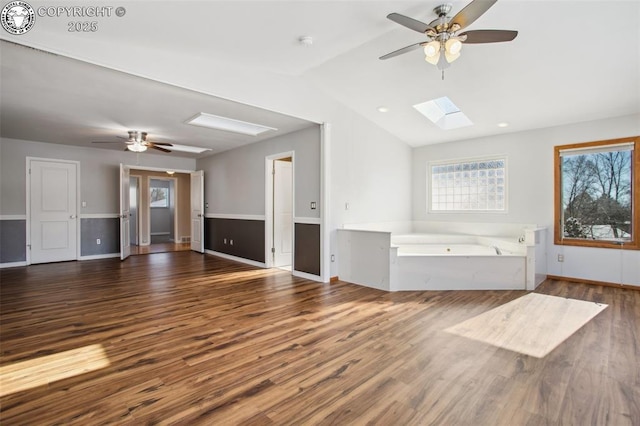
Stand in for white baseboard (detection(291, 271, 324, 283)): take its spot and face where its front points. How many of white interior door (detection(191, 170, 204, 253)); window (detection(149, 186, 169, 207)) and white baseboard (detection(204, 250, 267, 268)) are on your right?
3

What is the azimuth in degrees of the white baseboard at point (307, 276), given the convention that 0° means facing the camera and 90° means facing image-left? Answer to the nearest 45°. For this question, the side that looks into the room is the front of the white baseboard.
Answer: approximately 45°

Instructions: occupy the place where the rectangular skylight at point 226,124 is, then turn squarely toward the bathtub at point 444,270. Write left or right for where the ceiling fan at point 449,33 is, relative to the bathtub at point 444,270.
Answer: right

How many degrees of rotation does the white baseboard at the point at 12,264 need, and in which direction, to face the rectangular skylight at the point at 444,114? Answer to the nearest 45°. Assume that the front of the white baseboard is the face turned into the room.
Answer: approximately 45° to its left

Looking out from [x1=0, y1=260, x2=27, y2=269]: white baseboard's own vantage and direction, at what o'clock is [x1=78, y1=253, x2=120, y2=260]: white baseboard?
[x1=78, y1=253, x2=120, y2=260]: white baseboard is roughly at 9 o'clock from [x1=0, y1=260, x2=27, y2=269]: white baseboard.

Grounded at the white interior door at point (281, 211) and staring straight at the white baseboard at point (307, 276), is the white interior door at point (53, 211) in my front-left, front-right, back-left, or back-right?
back-right

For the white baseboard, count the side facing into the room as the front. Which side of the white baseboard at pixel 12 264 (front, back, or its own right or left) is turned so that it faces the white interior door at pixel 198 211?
left

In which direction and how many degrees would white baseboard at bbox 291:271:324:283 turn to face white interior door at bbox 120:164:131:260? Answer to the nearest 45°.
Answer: approximately 90° to its right

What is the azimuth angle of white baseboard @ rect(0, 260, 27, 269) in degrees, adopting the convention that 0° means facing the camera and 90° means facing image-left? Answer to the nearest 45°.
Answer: approximately 0°

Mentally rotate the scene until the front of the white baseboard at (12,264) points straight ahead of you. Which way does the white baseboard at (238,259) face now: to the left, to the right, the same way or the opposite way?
to the right
